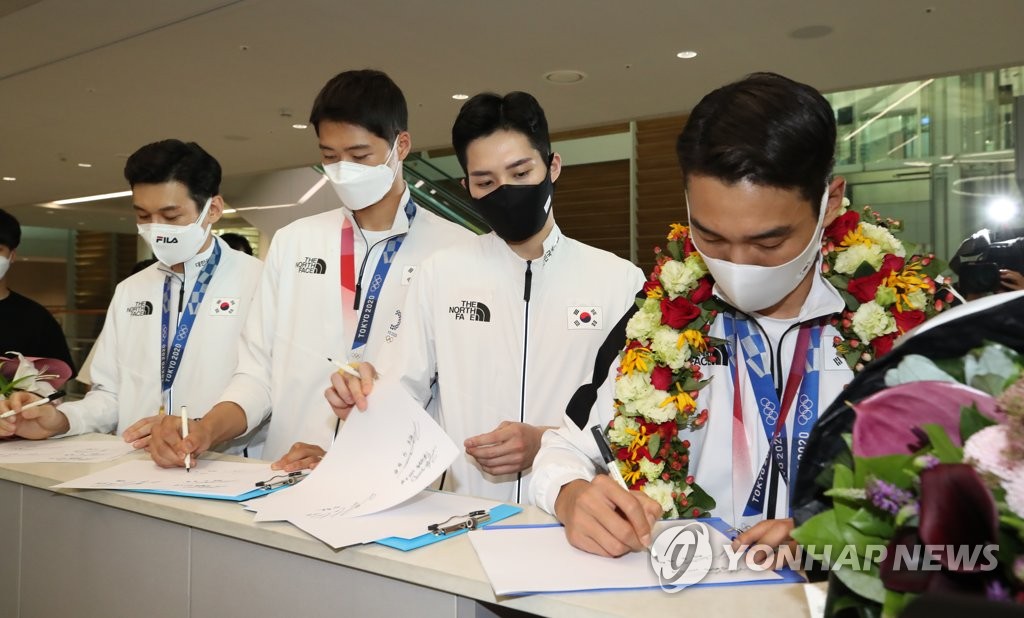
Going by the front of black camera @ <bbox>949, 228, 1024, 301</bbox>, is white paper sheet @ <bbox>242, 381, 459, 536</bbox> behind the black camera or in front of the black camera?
in front

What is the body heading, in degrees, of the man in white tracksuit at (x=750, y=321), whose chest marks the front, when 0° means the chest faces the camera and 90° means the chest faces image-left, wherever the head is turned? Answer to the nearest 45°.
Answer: approximately 45°

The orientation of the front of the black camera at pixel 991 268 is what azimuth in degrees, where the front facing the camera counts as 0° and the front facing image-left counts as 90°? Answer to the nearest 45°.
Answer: approximately 45°

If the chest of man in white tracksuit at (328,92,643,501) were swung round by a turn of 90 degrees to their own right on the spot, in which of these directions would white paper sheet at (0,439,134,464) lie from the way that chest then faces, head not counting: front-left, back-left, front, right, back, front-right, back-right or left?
front

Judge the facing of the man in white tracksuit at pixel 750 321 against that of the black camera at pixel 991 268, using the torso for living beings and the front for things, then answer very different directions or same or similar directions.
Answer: same or similar directions

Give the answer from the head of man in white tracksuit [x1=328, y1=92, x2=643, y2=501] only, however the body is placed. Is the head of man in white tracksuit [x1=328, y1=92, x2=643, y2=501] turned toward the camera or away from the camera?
toward the camera

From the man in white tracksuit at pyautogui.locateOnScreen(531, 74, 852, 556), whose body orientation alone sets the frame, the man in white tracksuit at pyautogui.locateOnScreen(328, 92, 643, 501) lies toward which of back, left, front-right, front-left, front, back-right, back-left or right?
right

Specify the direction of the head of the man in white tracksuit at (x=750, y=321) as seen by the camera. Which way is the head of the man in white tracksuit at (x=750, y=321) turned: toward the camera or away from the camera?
toward the camera

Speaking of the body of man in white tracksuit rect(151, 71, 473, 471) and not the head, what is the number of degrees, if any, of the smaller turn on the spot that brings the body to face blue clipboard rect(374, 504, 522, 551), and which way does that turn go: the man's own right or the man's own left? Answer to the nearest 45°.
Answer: approximately 45° to the man's own left

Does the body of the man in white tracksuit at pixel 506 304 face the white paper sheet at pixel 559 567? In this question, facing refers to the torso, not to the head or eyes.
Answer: yes

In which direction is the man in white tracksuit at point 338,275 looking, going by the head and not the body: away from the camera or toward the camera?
toward the camera

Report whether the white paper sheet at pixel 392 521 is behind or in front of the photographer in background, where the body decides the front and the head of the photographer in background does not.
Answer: in front

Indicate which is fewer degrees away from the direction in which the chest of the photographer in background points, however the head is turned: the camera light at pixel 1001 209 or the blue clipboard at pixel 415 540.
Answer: the blue clipboard

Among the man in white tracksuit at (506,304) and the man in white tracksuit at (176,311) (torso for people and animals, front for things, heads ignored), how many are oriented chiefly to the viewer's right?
0

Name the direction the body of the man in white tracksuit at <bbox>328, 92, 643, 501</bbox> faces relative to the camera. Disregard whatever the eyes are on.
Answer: toward the camera
